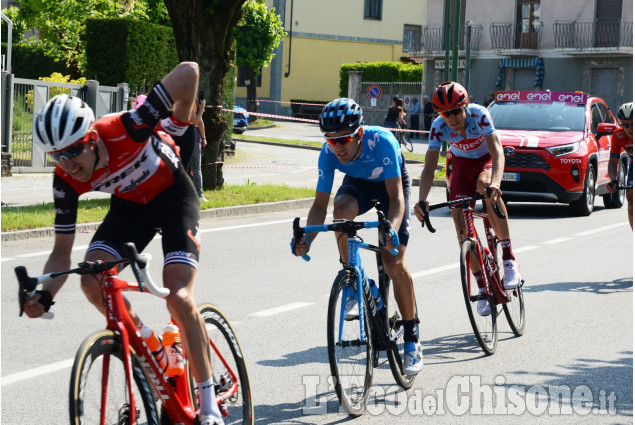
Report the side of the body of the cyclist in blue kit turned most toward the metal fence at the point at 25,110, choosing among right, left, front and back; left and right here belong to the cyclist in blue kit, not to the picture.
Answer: right

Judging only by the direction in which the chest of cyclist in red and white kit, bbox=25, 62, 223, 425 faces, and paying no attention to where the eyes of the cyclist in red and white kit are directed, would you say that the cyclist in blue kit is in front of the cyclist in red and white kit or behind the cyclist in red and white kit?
behind

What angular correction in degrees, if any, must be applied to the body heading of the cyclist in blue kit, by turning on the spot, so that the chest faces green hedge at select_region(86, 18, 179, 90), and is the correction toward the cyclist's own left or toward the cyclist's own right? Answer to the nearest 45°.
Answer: approximately 135° to the cyclist's own right

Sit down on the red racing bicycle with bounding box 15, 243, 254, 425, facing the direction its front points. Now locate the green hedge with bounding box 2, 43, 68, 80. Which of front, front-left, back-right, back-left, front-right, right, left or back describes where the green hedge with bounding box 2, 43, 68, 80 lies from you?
back-right

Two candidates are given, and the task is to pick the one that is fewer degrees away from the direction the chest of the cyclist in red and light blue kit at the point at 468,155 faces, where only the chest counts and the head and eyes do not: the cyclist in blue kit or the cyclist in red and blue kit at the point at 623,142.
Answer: the cyclist in blue kit

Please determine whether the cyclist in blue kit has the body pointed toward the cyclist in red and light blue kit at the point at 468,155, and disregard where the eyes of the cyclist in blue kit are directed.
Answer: no

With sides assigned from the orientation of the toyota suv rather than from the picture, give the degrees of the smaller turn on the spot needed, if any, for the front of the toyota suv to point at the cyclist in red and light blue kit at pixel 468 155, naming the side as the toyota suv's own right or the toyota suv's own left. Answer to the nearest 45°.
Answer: approximately 45° to the toyota suv's own left

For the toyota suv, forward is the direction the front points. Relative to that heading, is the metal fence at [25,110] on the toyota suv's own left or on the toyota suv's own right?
on the toyota suv's own right

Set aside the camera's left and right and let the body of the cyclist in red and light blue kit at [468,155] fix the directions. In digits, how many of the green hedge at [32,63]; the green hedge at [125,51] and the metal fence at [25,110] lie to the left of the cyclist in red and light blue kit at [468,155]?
0

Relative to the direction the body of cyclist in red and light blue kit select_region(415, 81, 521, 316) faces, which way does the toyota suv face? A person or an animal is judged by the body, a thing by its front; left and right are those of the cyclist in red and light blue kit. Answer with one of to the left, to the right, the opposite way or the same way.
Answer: the same way

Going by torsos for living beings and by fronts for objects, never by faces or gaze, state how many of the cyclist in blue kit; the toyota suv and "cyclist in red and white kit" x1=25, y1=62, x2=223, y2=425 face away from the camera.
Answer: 0

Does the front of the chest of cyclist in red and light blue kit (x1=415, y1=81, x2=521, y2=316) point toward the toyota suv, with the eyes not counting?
no

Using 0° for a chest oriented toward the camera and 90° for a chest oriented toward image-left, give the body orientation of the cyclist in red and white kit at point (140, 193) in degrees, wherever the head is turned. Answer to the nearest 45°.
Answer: approximately 45°

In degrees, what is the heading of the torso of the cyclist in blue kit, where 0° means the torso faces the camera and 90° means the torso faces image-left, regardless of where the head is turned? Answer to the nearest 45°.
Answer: approximately 45°

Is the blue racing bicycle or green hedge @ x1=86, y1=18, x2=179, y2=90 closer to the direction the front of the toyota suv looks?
the blue racing bicycle

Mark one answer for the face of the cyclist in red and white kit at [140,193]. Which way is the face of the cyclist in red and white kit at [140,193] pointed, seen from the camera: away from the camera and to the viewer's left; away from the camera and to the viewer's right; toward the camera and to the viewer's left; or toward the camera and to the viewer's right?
toward the camera and to the viewer's left

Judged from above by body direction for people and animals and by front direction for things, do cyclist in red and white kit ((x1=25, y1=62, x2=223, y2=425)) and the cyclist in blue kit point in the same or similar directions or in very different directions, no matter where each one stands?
same or similar directions

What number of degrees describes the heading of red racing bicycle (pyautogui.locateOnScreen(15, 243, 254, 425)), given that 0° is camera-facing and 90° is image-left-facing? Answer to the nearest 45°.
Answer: approximately 45°
